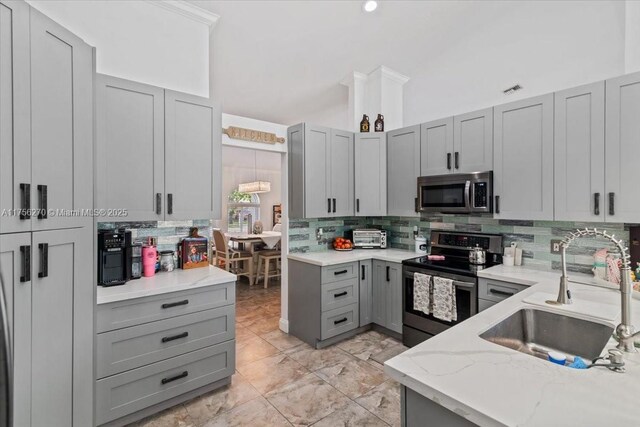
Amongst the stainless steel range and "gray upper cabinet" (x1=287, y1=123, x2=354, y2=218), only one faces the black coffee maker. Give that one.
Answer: the stainless steel range

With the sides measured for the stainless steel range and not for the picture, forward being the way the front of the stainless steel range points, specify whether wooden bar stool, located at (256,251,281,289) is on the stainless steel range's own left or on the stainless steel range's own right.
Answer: on the stainless steel range's own right

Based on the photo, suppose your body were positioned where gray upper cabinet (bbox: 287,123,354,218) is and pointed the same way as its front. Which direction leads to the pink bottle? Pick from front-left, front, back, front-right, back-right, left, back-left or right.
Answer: right

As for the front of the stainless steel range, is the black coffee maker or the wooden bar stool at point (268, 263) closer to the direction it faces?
the black coffee maker

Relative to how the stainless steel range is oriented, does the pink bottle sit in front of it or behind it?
in front

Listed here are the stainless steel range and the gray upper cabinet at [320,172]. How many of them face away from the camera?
0

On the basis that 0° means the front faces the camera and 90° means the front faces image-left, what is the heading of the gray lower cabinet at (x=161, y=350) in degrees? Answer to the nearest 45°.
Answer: approximately 315°

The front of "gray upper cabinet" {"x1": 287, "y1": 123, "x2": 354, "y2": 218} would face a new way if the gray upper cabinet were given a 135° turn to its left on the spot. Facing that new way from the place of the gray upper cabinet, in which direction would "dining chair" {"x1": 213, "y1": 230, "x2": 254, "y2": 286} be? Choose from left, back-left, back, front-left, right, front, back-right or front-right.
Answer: front-left

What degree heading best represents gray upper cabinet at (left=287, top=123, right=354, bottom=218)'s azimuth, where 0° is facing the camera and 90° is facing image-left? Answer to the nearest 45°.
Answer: approximately 315°

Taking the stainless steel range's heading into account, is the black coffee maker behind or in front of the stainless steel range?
in front

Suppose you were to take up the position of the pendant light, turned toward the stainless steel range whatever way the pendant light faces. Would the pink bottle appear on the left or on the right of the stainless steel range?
right

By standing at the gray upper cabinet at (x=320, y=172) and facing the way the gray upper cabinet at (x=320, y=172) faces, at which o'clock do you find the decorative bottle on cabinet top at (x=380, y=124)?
The decorative bottle on cabinet top is roughly at 10 o'clock from the gray upper cabinet.

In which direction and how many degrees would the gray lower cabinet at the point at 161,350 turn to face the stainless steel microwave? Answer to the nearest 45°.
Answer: approximately 45° to its left
